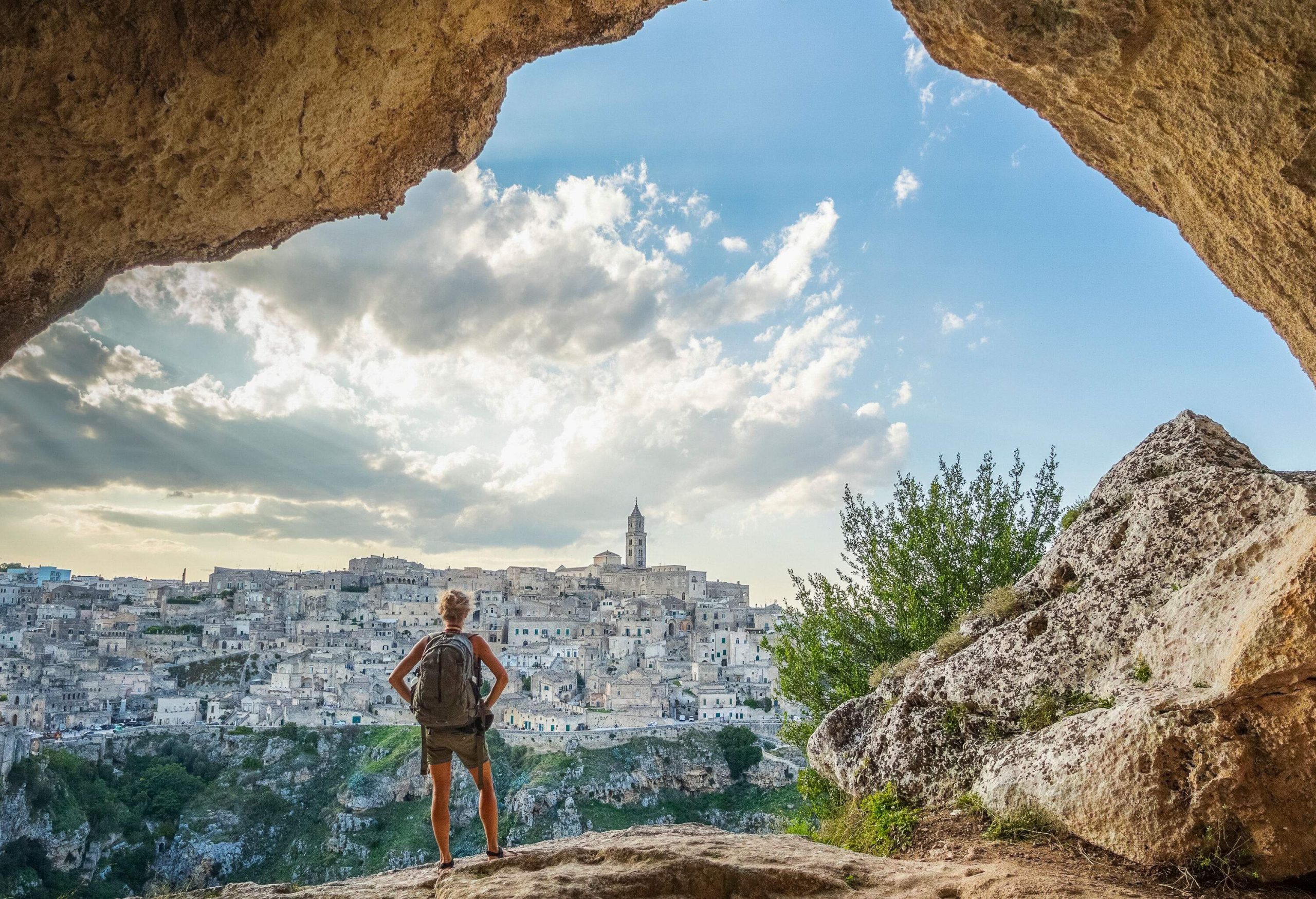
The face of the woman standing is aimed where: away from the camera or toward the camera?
away from the camera

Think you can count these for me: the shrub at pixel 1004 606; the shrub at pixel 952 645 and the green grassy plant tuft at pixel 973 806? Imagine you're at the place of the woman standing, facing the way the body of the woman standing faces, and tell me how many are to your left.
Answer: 0

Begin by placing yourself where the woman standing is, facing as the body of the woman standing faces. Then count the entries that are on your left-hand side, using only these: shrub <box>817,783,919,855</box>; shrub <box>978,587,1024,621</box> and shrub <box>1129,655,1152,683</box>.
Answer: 0

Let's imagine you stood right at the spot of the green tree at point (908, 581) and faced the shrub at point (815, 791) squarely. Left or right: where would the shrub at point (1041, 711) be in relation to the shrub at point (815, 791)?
left

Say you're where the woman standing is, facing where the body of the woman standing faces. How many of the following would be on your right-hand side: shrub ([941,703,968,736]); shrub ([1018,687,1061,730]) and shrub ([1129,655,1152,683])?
3

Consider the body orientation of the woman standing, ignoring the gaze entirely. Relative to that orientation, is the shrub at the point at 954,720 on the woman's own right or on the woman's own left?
on the woman's own right

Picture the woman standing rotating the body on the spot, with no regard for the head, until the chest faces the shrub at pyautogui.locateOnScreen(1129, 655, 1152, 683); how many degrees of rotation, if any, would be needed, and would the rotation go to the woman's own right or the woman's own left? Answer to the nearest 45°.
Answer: approximately 90° to the woman's own right

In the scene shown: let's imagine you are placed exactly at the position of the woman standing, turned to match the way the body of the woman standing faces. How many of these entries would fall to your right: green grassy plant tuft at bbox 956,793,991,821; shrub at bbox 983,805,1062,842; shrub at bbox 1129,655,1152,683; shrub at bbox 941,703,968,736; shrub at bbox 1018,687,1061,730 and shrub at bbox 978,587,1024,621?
6

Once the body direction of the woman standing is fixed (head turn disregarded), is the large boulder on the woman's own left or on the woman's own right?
on the woman's own right

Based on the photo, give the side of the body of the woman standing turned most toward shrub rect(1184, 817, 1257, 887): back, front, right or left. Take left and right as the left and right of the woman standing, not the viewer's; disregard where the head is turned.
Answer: right

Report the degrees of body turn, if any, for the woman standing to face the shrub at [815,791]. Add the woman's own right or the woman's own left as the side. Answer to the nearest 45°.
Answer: approximately 45° to the woman's own right

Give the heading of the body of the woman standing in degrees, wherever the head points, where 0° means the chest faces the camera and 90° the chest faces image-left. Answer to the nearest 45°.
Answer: approximately 180°

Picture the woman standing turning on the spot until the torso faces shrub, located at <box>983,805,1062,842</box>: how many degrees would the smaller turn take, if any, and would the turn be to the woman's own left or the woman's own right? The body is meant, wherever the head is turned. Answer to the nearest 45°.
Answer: approximately 90° to the woman's own right

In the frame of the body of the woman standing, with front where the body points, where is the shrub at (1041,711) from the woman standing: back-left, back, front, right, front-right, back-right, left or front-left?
right

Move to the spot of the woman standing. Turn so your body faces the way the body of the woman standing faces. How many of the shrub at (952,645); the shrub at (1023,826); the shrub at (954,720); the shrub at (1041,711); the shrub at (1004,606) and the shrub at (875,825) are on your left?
0

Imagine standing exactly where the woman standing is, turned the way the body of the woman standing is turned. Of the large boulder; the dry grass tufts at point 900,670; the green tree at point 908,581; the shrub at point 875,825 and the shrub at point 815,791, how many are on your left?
0

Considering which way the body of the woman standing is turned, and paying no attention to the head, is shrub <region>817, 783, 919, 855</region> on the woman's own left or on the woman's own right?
on the woman's own right

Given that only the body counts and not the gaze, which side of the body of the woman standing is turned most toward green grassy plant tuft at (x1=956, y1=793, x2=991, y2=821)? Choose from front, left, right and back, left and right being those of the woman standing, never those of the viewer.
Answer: right

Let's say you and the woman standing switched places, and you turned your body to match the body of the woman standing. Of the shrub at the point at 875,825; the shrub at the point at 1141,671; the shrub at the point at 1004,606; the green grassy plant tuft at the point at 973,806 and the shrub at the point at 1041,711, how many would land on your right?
5
